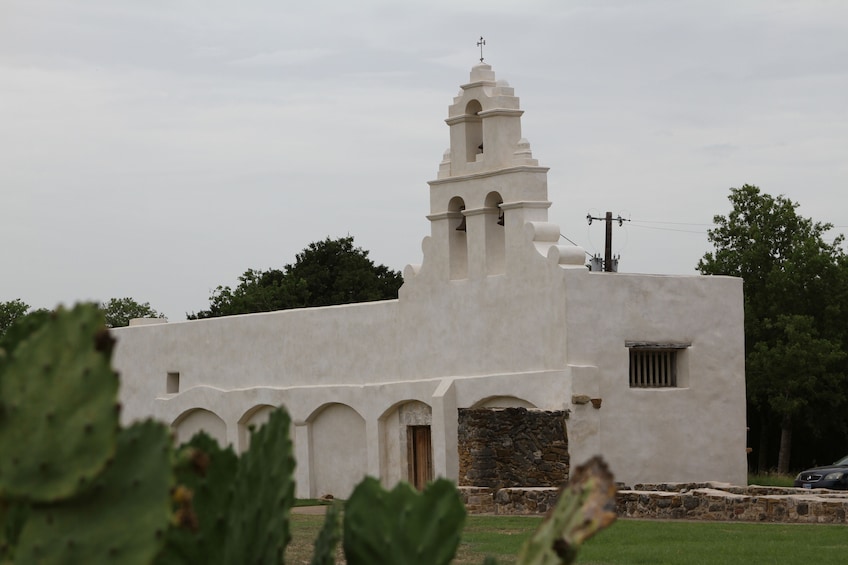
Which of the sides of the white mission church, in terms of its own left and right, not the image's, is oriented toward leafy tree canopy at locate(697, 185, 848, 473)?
back

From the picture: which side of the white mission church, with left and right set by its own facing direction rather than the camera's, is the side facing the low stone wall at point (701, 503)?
left

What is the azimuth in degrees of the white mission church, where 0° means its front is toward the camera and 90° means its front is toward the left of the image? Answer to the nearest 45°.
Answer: approximately 45°

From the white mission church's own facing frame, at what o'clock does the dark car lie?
The dark car is roughly at 7 o'clock from the white mission church.

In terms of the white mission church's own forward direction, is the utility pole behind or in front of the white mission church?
behind

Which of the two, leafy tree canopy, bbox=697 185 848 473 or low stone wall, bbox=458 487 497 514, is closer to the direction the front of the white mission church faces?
the low stone wall
